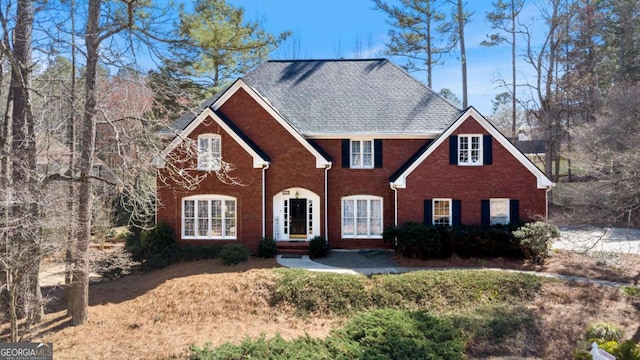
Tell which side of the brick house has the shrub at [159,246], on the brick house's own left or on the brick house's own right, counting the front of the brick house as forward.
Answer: on the brick house's own right

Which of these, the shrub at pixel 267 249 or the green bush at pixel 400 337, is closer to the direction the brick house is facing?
the green bush

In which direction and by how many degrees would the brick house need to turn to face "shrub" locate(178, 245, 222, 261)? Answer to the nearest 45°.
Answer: approximately 90° to its right

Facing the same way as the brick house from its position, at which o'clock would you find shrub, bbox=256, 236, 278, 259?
The shrub is roughly at 2 o'clock from the brick house.

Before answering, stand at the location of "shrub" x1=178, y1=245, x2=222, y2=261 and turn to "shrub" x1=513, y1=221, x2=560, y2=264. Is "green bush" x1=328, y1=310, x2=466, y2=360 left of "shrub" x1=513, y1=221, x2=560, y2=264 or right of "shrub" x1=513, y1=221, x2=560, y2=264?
right

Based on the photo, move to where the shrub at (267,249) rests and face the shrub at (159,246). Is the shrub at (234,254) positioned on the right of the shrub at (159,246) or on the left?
left

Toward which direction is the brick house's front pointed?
toward the camera

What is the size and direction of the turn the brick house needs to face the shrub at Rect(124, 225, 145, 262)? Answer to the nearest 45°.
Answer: approximately 90° to its right

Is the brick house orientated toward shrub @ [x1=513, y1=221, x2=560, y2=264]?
no
